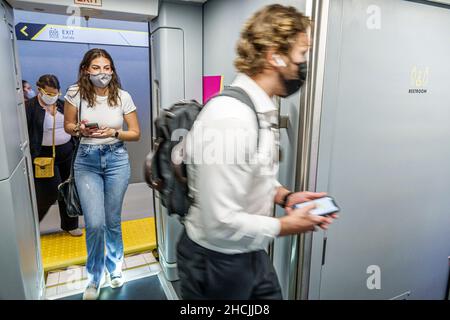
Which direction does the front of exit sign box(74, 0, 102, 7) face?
toward the camera

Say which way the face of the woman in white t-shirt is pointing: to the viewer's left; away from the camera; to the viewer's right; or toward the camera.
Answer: toward the camera

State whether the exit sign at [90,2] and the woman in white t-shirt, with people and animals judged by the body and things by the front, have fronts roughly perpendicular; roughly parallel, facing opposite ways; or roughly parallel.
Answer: roughly parallel

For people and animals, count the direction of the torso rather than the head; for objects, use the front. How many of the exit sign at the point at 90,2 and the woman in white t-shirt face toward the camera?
2

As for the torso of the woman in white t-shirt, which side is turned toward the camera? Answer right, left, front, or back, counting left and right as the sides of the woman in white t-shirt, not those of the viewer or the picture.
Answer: front
